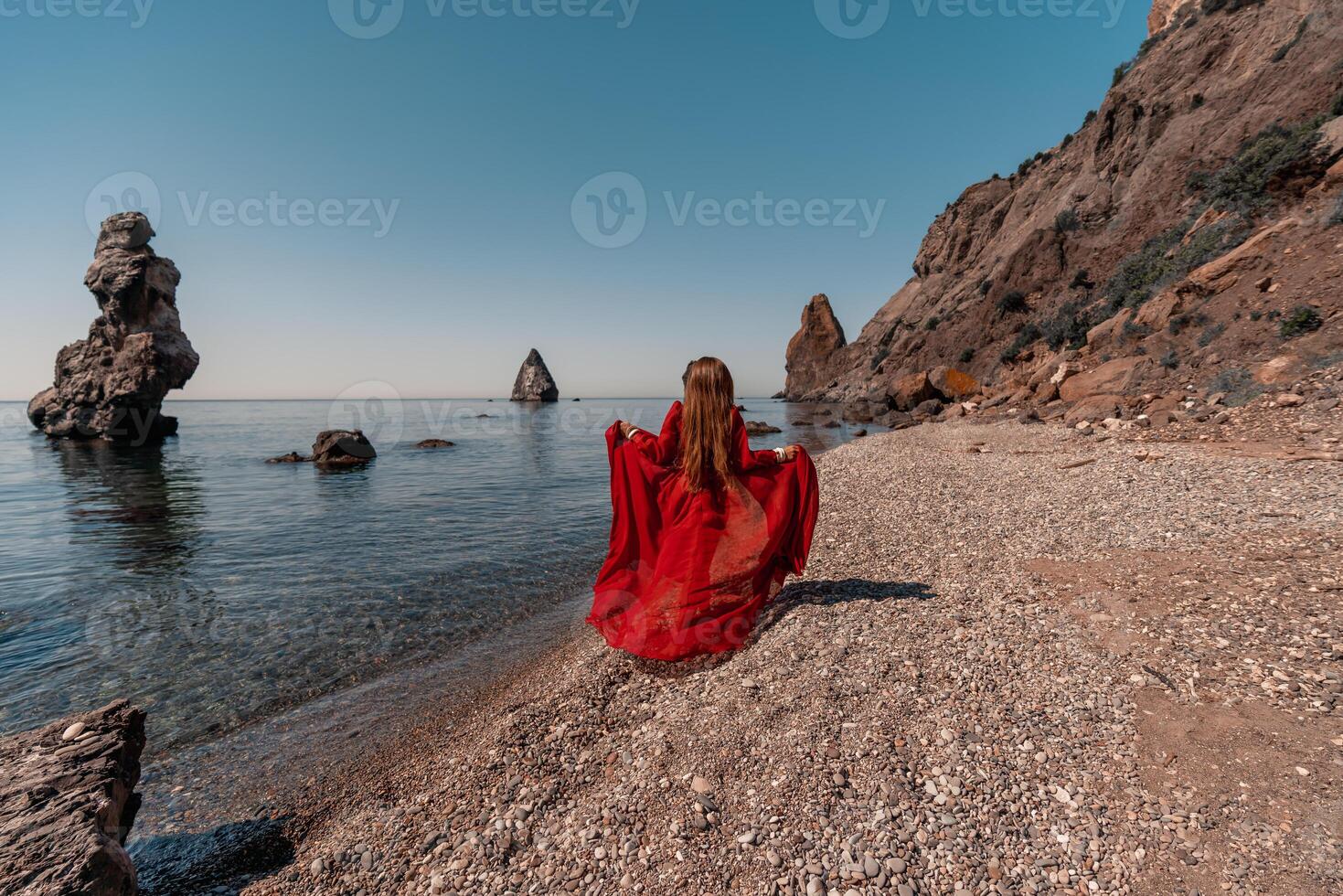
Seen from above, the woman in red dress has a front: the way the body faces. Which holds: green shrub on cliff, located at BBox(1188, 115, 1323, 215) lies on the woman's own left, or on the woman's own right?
on the woman's own right

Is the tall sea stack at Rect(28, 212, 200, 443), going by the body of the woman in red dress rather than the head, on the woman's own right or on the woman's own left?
on the woman's own left

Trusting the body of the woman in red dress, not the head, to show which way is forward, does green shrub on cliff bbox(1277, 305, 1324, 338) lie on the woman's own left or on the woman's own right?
on the woman's own right

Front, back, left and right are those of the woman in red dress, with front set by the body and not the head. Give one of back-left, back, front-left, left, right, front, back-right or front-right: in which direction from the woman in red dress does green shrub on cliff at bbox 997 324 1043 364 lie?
front-right

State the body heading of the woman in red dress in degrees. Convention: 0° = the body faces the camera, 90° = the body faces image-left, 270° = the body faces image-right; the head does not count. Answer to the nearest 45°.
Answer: approximately 180°

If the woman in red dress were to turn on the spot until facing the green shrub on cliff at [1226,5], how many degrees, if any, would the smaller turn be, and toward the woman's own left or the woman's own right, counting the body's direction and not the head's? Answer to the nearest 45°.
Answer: approximately 45° to the woman's own right

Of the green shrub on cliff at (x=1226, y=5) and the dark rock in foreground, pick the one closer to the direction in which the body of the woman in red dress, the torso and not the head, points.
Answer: the green shrub on cliff

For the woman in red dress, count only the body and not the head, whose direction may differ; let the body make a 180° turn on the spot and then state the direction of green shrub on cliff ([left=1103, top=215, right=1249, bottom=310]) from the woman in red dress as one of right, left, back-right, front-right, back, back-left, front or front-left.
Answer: back-left

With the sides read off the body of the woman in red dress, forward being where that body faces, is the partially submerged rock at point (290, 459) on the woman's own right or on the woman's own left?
on the woman's own left

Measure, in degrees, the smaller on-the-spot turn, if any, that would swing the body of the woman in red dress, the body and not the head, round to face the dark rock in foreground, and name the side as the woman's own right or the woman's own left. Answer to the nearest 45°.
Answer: approximately 135° to the woman's own left

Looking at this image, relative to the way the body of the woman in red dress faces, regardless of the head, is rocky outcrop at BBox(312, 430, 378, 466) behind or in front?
in front
